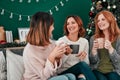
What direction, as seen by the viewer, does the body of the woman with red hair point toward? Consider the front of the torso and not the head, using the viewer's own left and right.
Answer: facing the viewer and to the left of the viewer

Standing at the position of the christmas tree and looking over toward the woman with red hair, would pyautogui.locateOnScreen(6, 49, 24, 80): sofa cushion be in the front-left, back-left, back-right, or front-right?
front-right

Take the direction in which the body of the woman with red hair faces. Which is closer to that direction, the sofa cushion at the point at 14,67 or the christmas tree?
the sofa cushion

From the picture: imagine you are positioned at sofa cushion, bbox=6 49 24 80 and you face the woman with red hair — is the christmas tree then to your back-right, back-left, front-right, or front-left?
front-left

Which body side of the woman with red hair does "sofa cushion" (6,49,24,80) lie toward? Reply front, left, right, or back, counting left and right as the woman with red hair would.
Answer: front

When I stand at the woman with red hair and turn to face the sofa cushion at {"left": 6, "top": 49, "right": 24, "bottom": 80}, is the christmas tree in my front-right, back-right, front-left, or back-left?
back-right

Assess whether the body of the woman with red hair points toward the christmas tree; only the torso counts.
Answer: no
